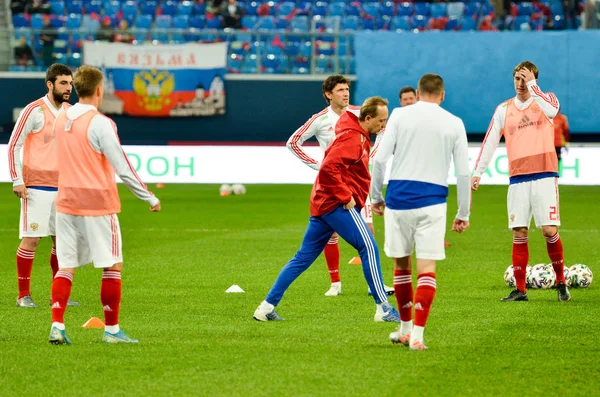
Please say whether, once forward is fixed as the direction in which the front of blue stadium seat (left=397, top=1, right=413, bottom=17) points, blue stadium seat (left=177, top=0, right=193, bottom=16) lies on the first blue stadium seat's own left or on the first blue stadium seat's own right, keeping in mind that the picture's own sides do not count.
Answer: on the first blue stadium seat's own right

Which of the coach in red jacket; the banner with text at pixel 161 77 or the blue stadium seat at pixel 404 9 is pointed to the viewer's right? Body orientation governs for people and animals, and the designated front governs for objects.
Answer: the coach in red jacket

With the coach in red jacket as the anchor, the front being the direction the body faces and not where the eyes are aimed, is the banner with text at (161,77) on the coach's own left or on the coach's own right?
on the coach's own left

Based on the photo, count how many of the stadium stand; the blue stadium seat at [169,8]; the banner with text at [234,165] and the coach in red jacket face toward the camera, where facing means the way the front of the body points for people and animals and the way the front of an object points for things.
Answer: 3

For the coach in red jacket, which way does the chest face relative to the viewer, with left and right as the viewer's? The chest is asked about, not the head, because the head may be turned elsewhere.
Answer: facing to the right of the viewer

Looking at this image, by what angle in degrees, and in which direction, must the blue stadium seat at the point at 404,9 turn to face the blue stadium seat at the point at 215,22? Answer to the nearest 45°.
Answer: approximately 90° to its right

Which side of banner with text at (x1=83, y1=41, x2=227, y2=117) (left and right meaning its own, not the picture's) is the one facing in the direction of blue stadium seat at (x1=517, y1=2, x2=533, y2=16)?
left

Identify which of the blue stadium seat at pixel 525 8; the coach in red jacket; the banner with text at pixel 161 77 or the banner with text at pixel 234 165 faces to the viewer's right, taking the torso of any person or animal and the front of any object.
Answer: the coach in red jacket
